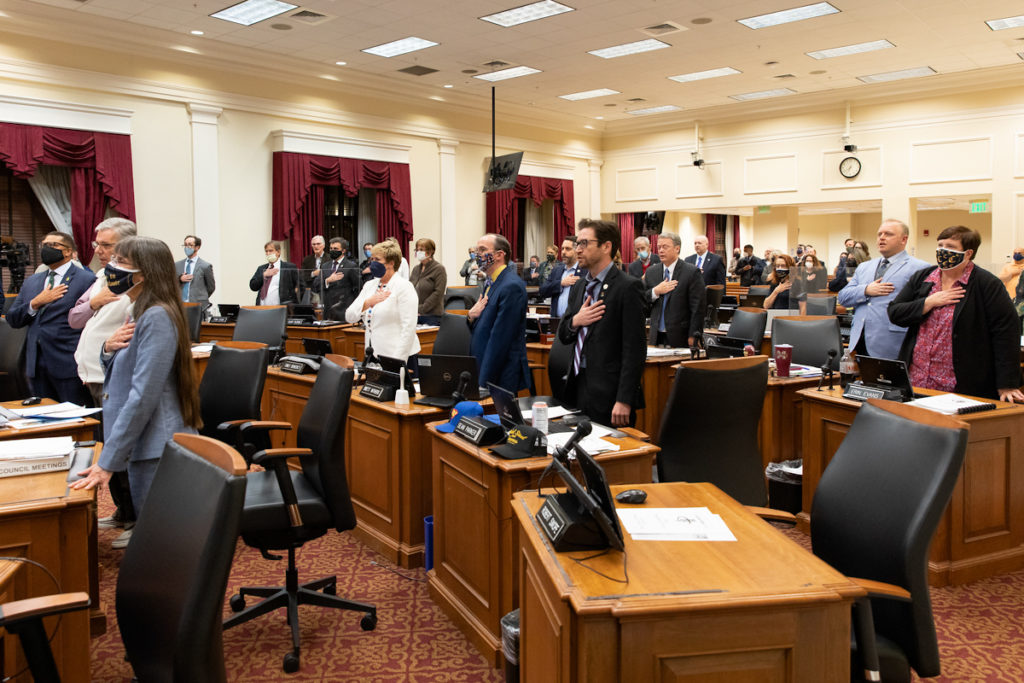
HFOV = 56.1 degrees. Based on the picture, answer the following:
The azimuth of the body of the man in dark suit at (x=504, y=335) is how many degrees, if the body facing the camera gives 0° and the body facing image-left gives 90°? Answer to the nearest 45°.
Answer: approximately 90°

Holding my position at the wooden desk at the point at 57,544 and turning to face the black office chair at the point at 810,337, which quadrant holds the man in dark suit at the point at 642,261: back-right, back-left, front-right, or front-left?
front-left

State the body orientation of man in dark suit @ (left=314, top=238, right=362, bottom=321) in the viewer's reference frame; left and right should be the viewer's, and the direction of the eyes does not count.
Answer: facing the viewer and to the left of the viewer

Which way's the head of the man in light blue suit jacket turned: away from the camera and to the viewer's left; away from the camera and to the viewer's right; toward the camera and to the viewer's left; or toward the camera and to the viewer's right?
toward the camera and to the viewer's left

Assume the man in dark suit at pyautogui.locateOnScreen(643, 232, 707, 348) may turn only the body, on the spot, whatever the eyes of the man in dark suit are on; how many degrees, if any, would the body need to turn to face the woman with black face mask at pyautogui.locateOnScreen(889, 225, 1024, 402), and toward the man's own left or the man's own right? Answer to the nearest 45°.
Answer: approximately 90° to the man's own left

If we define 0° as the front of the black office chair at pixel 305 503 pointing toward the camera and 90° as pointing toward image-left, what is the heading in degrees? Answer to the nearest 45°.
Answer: approximately 90°

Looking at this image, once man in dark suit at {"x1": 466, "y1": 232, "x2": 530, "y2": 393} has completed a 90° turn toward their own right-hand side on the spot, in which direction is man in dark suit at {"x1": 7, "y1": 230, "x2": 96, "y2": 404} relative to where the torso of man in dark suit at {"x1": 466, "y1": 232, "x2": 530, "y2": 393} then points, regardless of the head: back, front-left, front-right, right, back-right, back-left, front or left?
left

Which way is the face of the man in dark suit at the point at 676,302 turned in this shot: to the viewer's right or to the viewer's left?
to the viewer's left

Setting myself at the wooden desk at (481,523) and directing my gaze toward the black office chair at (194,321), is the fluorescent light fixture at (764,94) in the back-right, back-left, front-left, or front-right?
front-right

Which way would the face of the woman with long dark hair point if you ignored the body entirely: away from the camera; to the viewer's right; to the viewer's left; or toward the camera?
to the viewer's left

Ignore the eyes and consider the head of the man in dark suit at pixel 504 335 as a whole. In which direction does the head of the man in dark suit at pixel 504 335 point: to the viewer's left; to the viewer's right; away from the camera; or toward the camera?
to the viewer's left

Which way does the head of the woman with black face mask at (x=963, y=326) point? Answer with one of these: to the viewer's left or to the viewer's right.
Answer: to the viewer's left
